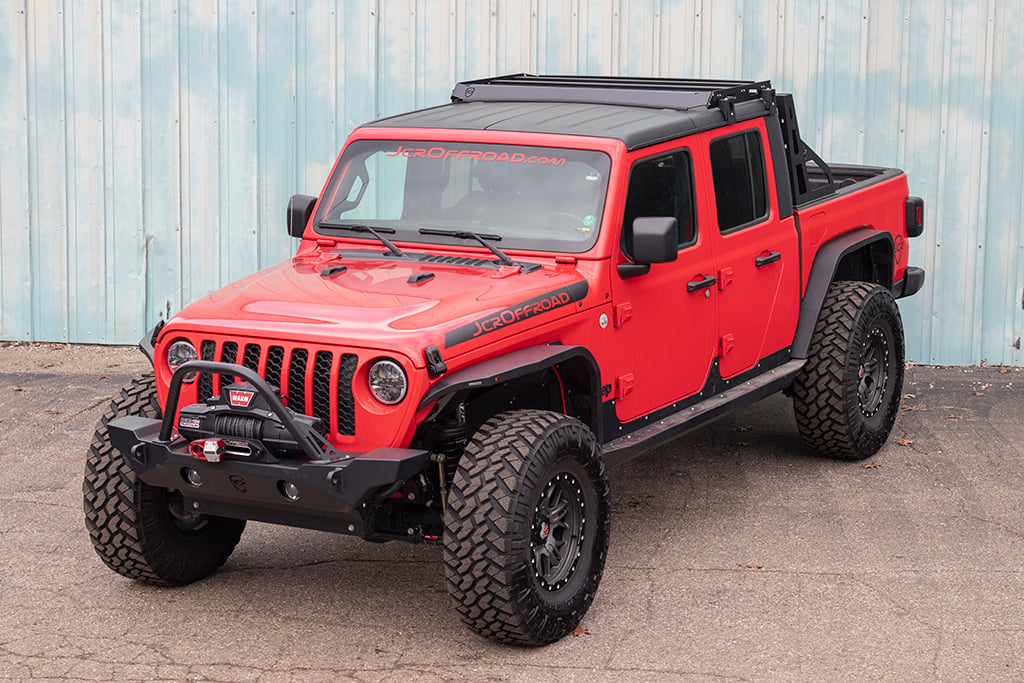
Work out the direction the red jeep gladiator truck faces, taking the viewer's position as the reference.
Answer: facing the viewer and to the left of the viewer
